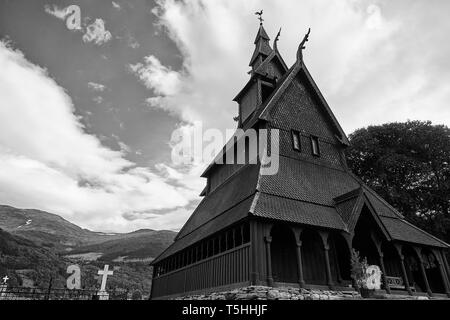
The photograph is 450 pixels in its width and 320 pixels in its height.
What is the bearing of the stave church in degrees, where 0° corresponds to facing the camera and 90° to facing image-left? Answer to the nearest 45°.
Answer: approximately 315°

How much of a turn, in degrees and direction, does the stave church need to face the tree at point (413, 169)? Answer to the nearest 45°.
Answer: approximately 90° to its left
